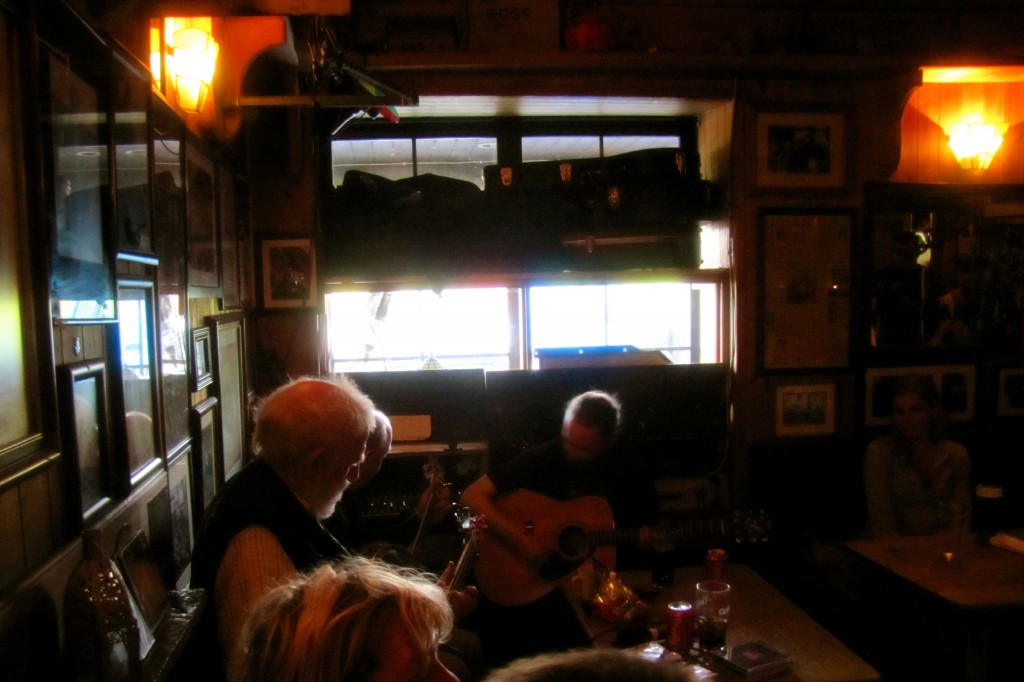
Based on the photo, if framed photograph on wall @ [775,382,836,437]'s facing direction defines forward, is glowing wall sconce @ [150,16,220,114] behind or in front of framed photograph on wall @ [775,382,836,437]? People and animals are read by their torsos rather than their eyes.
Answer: in front

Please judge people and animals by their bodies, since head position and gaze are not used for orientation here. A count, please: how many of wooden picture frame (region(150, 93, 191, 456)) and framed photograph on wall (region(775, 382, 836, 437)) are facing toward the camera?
1

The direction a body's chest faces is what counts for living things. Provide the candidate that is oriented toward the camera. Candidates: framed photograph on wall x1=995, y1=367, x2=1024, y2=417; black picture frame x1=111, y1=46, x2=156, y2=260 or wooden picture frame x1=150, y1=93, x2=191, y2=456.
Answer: the framed photograph on wall

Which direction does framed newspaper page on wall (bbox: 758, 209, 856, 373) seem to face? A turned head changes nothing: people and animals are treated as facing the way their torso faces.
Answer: toward the camera

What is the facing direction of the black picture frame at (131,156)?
to the viewer's right

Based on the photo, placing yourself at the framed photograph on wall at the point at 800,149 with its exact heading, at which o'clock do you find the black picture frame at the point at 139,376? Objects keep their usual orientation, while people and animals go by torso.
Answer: The black picture frame is roughly at 1 o'clock from the framed photograph on wall.

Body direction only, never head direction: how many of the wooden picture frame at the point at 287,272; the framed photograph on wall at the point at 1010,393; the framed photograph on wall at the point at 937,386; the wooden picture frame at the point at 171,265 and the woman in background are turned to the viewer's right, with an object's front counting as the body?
1

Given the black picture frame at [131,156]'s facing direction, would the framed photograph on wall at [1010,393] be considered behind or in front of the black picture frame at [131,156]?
in front

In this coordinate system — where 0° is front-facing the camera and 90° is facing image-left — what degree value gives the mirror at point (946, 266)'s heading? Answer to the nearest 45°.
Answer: approximately 0°

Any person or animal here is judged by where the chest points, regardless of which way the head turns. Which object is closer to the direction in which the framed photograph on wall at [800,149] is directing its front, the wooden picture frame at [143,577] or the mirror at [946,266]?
the wooden picture frame

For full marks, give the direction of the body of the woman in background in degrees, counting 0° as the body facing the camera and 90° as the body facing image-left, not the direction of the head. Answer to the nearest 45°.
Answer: approximately 0°

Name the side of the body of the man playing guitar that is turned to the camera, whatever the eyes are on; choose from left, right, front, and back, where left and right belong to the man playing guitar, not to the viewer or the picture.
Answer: front

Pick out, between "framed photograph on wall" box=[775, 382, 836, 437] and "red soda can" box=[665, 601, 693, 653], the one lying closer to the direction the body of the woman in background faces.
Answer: the red soda can
